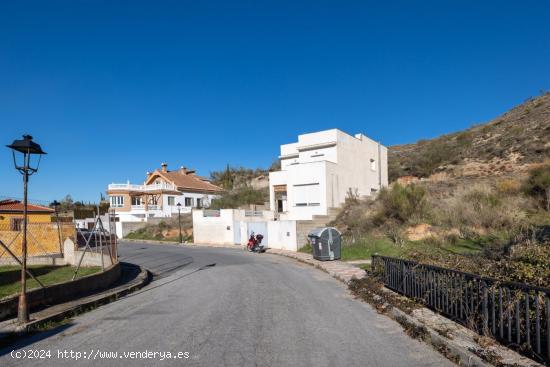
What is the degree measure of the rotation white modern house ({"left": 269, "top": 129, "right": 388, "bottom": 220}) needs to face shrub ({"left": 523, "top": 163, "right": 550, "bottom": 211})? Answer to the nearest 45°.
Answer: approximately 90° to its left

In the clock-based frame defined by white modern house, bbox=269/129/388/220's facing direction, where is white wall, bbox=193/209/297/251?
The white wall is roughly at 1 o'clock from the white modern house.

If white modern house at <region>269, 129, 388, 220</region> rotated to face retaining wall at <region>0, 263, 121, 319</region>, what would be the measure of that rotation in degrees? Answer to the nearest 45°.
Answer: approximately 45° to its left

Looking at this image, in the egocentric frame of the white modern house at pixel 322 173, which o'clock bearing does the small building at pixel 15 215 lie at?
The small building is roughly at 1 o'clock from the white modern house.

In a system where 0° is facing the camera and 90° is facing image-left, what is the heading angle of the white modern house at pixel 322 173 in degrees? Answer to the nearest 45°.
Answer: approximately 45°

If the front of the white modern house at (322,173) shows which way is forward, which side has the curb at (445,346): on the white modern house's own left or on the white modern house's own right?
on the white modern house's own left
